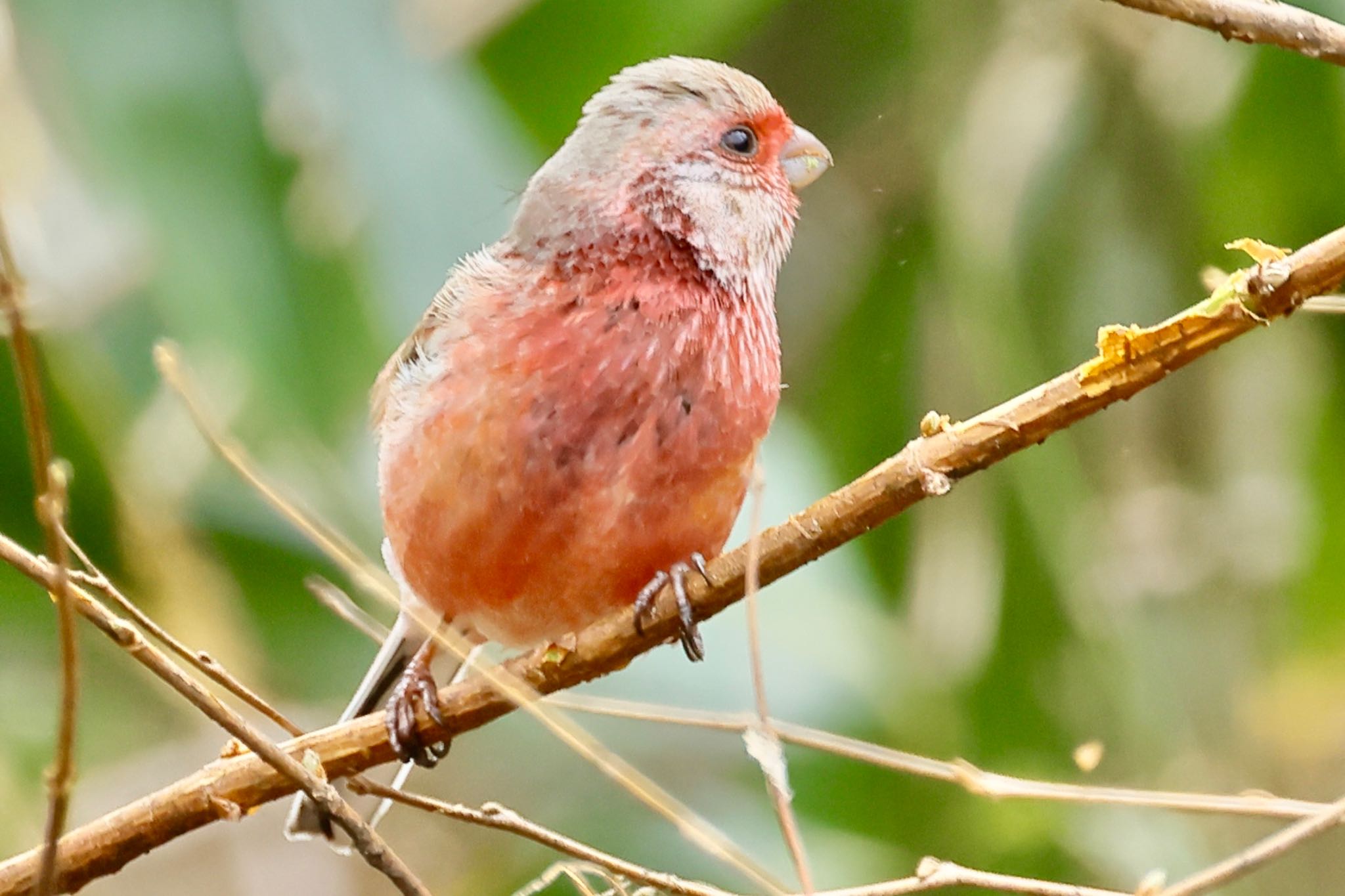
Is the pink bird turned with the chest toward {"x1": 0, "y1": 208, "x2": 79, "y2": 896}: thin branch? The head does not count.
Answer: no

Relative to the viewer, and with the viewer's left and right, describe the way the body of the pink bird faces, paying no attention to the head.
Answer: facing the viewer and to the right of the viewer

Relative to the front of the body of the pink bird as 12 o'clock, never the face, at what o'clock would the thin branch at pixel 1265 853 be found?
The thin branch is roughly at 10 o'clock from the pink bird.

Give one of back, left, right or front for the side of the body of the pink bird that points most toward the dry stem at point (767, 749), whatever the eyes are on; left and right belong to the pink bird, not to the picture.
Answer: front

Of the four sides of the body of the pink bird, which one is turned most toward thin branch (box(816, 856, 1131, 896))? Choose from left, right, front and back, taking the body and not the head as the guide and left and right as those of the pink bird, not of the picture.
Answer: front

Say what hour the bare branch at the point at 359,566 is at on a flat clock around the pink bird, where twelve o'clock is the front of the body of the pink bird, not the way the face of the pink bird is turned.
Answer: The bare branch is roughly at 2 o'clock from the pink bird.

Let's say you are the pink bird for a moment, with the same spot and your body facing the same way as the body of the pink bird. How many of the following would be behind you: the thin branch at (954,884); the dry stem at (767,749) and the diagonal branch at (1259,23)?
0

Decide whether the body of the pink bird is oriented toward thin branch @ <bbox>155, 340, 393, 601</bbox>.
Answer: no

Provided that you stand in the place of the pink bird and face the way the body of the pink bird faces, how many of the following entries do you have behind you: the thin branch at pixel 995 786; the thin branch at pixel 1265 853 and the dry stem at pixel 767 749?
0

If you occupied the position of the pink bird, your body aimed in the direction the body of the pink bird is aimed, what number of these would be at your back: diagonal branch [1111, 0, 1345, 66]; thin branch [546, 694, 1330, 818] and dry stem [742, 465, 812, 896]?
0
